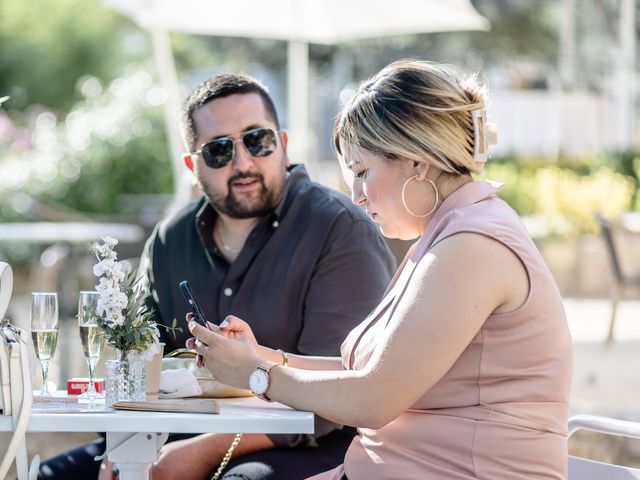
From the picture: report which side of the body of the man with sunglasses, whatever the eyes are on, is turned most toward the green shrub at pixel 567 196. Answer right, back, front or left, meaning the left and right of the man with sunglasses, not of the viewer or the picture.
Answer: back

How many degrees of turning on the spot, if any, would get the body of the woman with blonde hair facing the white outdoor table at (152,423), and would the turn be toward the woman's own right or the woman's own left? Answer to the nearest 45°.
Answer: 0° — they already face it

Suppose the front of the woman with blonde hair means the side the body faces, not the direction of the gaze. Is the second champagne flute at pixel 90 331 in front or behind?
in front

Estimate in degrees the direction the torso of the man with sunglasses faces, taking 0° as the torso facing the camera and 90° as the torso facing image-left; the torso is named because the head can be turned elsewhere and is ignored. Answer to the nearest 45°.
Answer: approximately 45°

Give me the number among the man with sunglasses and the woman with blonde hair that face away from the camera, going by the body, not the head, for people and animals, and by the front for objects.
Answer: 0

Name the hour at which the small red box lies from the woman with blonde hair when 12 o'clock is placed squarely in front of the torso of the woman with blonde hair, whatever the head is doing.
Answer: The small red box is roughly at 1 o'clock from the woman with blonde hair.

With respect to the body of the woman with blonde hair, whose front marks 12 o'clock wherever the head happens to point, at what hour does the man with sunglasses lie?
The man with sunglasses is roughly at 2 o'clock from the woman with blonde hair.

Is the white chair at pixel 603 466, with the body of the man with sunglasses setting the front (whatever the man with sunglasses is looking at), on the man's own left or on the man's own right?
on the man's own left

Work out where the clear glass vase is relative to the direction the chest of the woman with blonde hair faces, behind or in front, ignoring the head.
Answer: in front

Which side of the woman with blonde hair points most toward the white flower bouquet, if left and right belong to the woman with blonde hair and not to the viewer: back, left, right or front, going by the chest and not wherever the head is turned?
front

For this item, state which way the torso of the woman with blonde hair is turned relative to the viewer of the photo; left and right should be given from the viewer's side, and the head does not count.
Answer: facing to the left of the viewer

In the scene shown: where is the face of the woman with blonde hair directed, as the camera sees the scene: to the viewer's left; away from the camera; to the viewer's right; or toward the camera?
to the viewer's left
